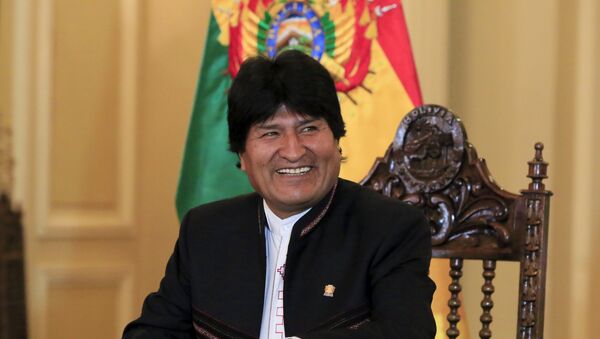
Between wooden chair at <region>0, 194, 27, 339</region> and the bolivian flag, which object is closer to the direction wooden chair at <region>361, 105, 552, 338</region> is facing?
the wooden chair

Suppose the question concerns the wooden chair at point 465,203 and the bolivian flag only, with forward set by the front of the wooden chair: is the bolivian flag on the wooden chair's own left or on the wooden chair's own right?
on the wooden chair's own right

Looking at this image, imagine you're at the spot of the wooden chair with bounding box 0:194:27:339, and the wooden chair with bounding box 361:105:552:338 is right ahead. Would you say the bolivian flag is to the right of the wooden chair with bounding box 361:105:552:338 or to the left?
left

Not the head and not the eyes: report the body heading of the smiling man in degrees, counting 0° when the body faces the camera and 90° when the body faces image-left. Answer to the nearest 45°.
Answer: approximately 45°

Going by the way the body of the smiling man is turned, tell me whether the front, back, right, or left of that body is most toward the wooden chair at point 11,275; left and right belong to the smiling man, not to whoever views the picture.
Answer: right

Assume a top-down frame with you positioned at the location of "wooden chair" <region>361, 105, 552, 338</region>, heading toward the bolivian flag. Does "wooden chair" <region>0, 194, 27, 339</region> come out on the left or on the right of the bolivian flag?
left

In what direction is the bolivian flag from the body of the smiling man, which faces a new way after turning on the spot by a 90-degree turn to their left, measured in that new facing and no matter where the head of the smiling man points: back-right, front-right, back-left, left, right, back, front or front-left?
back-left
